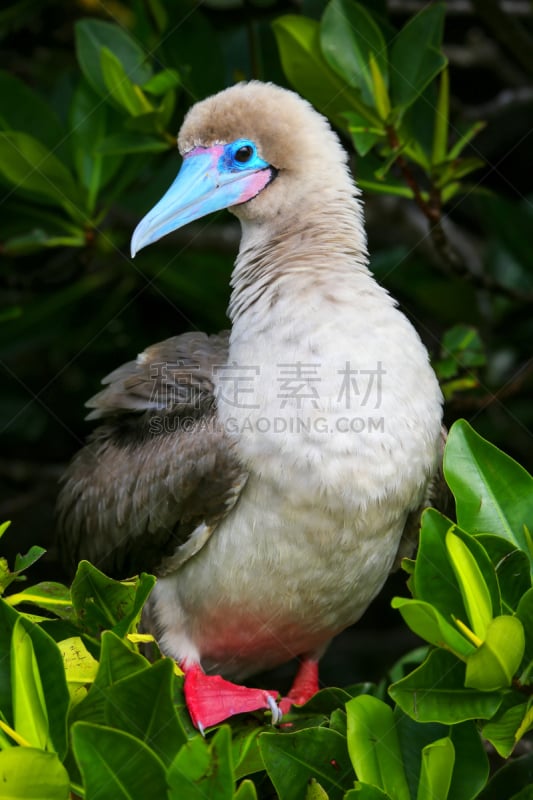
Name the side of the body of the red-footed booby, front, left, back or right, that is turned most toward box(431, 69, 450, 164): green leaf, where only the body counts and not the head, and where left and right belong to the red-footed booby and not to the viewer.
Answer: left

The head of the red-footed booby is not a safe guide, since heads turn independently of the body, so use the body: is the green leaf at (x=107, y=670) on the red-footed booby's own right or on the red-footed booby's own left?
on the red-footed booby's own right

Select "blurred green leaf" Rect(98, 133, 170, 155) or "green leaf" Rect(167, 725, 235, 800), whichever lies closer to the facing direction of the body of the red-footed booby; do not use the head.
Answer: the "green leaf" Rect(167, 725, 235, 800)

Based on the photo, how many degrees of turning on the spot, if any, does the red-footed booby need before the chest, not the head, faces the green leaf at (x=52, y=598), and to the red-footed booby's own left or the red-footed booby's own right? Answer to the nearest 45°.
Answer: approximately 90° to the red-footed booby's own right

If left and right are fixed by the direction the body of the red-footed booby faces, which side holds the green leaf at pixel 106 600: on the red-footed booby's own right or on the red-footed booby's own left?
on the red-footed booby's own right

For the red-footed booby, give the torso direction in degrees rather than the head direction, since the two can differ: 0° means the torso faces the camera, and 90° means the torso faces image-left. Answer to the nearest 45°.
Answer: approximately 315°
